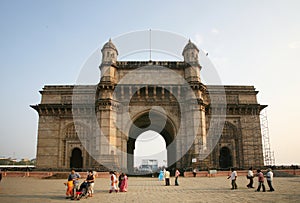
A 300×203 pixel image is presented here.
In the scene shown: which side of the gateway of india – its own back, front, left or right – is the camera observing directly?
front
